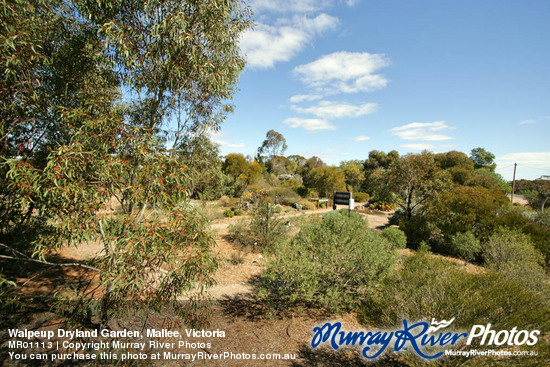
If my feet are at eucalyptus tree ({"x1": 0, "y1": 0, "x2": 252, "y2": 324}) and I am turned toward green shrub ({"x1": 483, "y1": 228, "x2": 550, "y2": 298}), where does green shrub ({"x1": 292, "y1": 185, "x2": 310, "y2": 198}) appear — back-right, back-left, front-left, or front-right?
front-left

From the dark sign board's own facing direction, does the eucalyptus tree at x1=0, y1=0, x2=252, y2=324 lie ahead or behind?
ahead

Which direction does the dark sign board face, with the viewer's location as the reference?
facing the viewer

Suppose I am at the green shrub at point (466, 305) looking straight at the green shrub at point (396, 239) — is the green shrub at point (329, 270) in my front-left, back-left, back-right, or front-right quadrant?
front-left

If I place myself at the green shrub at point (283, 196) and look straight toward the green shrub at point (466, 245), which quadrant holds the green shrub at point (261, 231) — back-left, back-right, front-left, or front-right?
front-right

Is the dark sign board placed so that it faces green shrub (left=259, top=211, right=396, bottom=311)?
yes
